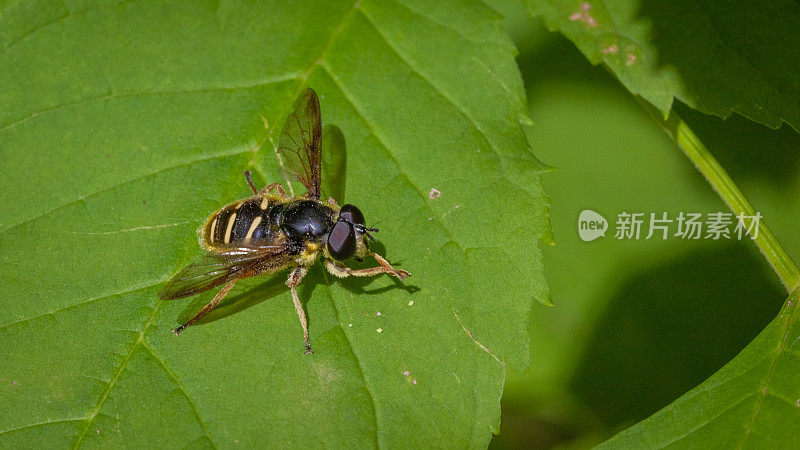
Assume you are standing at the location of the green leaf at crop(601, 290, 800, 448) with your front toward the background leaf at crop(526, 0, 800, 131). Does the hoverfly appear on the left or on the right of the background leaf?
left

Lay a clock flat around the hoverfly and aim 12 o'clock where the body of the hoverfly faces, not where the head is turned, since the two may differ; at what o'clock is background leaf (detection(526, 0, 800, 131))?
The background leaf is roughly at 11 o'clock from the hoverfly.

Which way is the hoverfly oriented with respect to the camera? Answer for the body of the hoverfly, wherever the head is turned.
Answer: to the viewer's right
